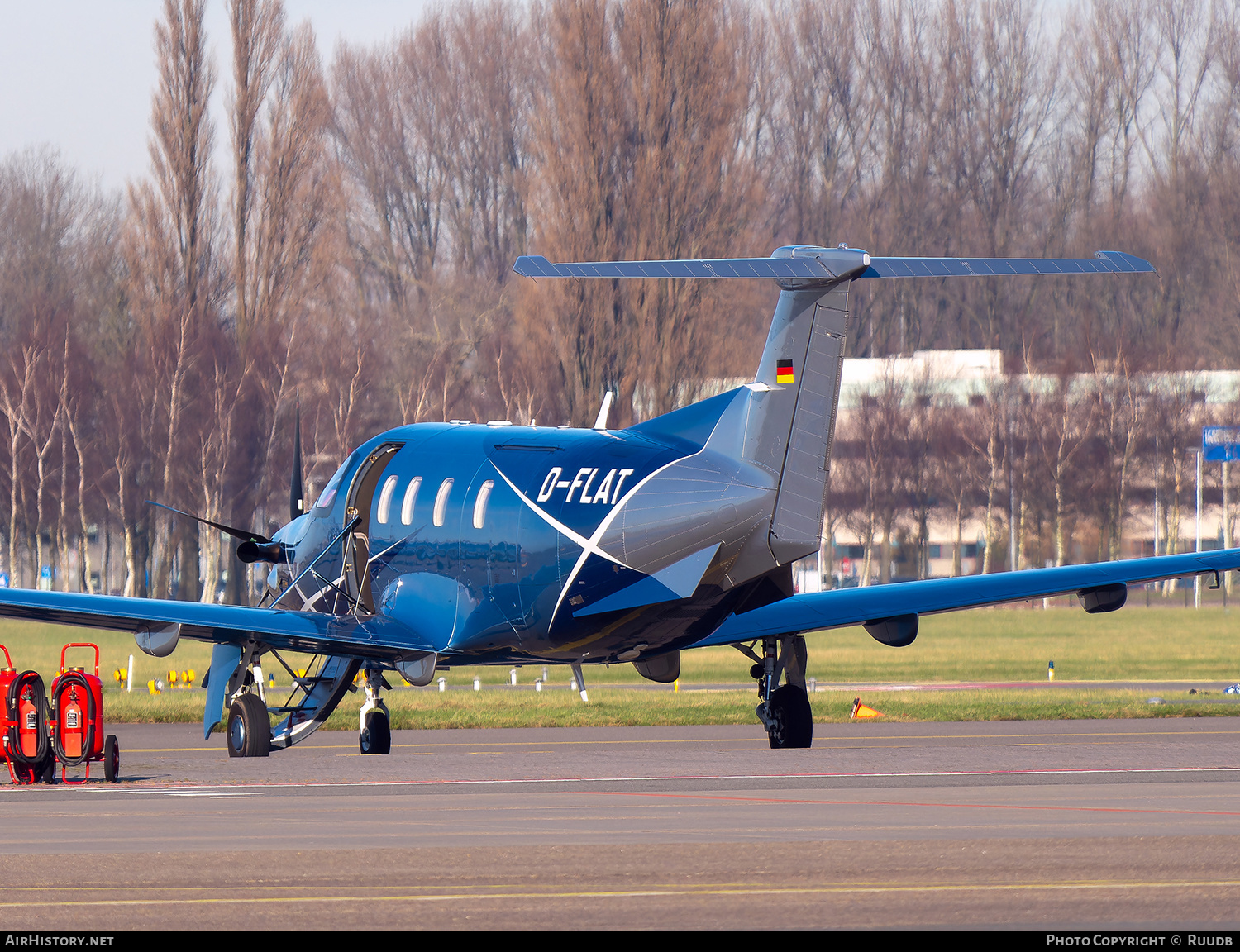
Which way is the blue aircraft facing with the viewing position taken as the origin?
facing away from the viewer and to the left of the viewer
